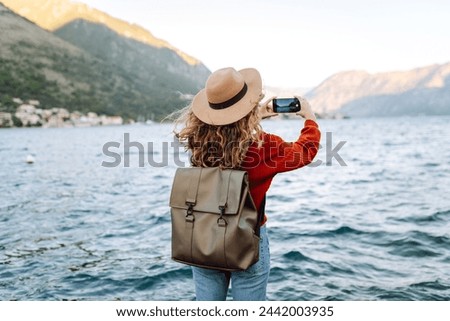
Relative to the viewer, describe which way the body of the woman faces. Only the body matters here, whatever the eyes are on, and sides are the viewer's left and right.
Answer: facing away from the viewer and to the right of the viewer
